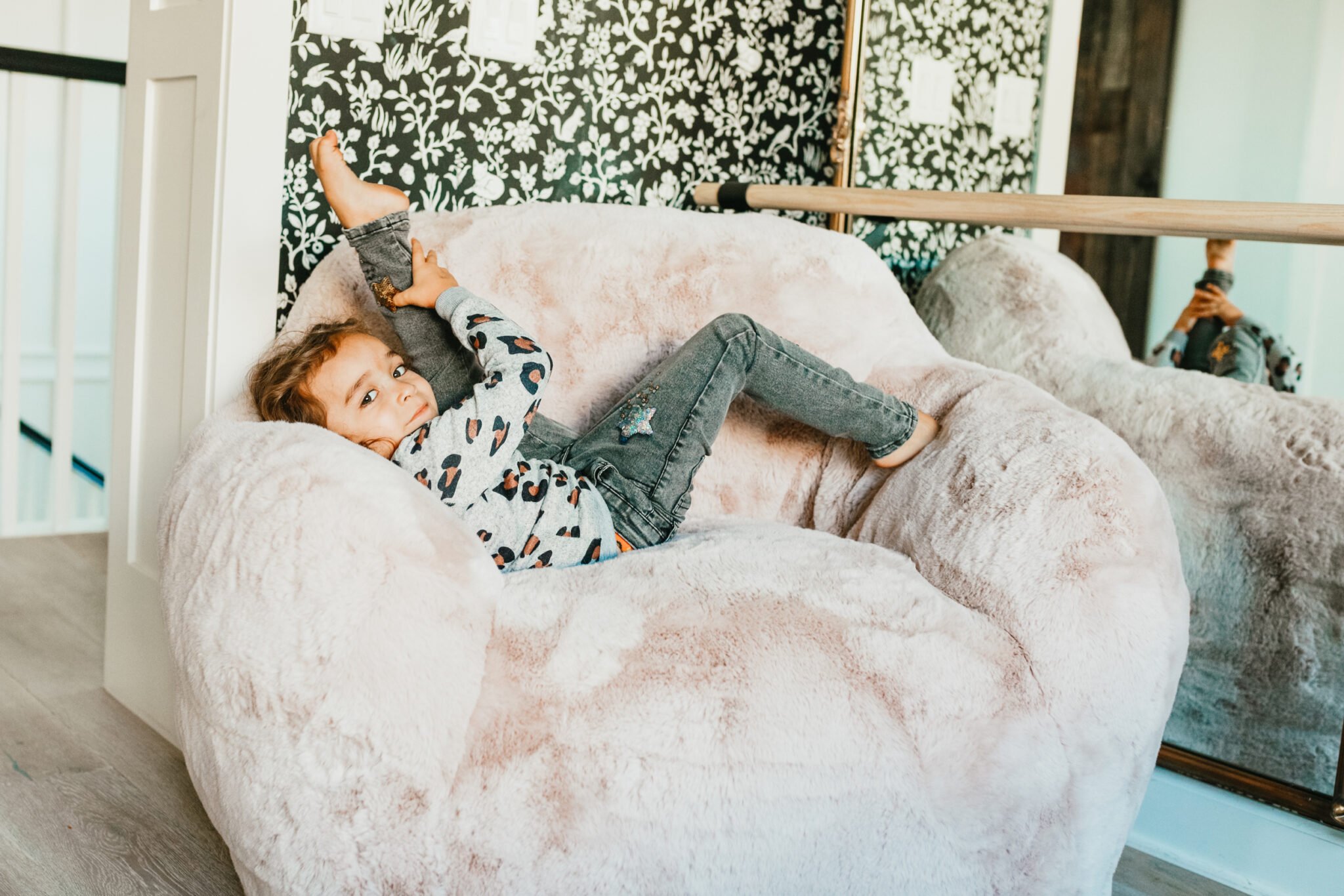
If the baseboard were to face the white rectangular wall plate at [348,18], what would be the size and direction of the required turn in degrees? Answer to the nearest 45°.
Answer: approximately 45° to its right

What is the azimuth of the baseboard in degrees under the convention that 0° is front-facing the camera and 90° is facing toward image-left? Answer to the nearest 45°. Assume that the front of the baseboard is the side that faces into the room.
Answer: approximately 45°

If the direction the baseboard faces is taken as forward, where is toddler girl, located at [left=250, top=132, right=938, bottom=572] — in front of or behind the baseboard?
in front

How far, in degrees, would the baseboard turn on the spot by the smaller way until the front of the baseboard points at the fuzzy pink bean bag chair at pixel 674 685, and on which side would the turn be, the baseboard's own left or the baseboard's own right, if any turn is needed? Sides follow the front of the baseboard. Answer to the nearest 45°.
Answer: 0° — it already faces it

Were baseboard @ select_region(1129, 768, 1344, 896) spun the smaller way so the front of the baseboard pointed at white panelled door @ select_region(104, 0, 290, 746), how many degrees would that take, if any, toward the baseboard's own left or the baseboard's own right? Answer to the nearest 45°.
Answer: approximately 45° to the baseboard's own right

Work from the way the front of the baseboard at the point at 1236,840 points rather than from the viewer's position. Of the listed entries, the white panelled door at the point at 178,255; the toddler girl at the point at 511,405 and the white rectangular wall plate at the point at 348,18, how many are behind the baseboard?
0
